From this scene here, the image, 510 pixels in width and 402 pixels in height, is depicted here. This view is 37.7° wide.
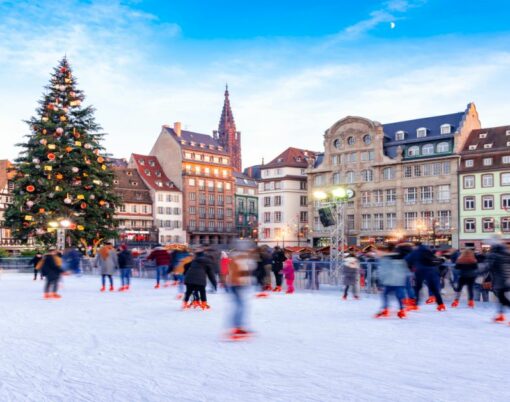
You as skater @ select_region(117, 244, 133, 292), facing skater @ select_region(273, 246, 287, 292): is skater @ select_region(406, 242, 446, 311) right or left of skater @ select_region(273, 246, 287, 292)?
right
